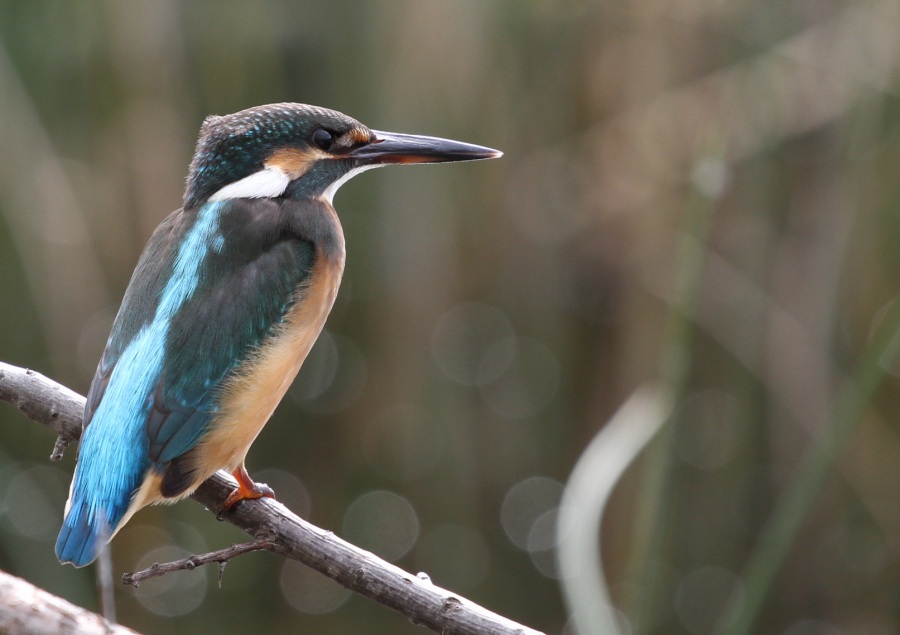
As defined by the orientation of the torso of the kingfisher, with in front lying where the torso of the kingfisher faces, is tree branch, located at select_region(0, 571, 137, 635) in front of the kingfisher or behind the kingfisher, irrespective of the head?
behind

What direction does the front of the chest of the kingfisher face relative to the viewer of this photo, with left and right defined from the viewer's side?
facing away from the viewer and to the right of the viewer
